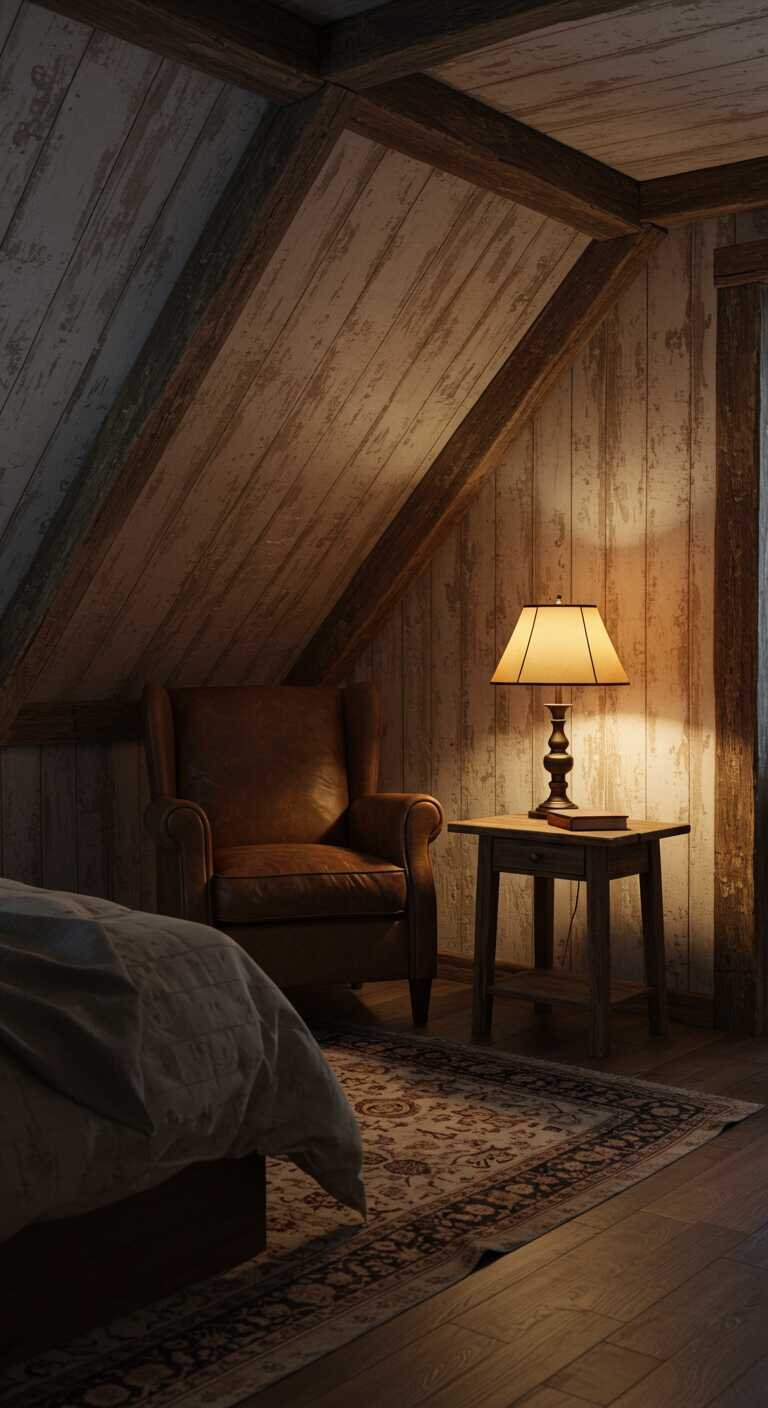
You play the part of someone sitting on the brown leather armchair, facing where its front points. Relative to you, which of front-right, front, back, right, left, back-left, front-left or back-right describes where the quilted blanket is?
front-right

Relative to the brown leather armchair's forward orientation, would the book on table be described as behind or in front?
in front

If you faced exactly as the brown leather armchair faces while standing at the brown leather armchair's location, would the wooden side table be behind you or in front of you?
in front

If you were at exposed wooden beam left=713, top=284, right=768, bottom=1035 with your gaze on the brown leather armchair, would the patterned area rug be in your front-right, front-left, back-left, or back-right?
front-left

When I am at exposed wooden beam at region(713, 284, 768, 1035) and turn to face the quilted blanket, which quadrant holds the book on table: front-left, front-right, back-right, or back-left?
front-right

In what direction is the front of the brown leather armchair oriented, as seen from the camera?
facing the viewer and to the right of the viewer
